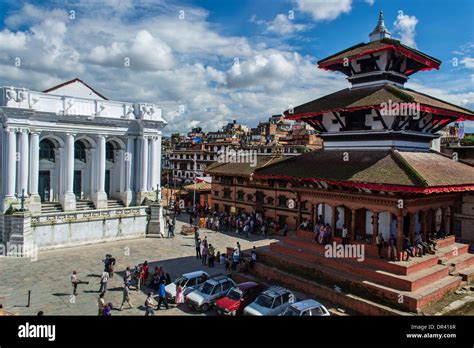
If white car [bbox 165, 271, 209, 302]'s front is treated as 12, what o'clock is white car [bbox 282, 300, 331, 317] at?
white car [bbox 282, 300, 331, 317] is roughly at 9 o'clock from white car [bbox 165, 271, 209, 302].

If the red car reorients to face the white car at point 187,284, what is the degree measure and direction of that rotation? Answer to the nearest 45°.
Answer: approximately 90° to its right

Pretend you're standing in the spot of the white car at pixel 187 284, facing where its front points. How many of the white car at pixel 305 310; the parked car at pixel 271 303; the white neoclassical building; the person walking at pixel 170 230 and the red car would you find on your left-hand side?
3

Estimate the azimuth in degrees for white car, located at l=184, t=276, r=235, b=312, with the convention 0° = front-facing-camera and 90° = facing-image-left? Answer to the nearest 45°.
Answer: approximately 45°

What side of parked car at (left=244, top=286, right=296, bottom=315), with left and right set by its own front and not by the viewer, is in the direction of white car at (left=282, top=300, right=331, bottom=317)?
left

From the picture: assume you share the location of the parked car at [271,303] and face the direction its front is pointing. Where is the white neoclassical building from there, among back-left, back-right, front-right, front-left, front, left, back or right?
right

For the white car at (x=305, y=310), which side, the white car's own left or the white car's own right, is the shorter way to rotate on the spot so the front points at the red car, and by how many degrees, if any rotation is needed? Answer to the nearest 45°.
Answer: approximately 90° to the white car's own right

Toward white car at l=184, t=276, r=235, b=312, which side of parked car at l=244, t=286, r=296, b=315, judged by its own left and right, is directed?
right
